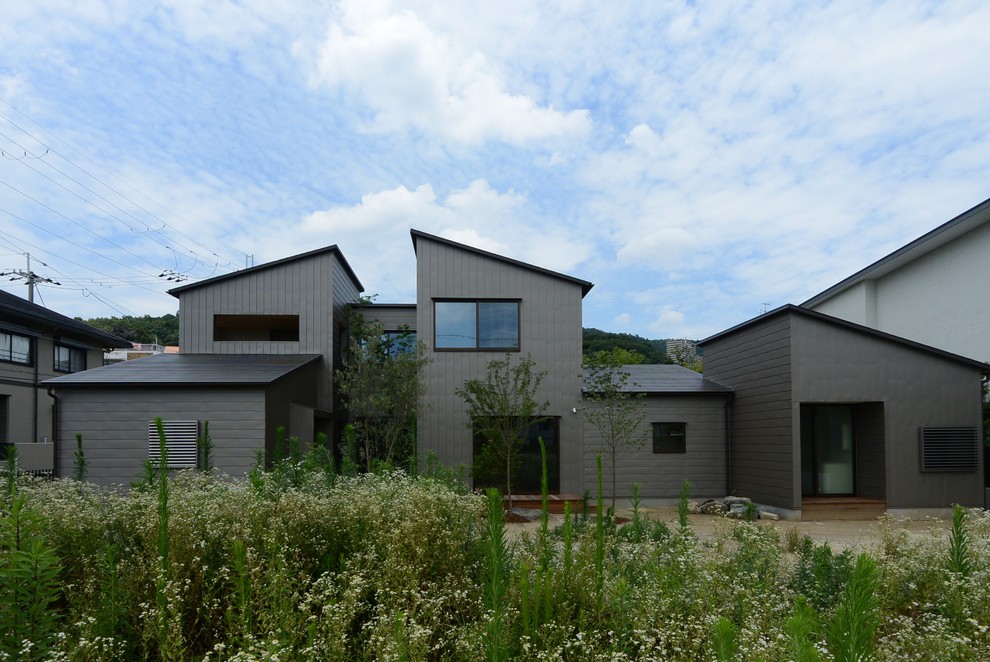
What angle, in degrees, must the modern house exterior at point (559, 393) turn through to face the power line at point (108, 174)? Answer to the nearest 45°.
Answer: approximately 135° to its right

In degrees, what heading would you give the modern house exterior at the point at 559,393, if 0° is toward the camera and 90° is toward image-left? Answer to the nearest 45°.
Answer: approximately 0°

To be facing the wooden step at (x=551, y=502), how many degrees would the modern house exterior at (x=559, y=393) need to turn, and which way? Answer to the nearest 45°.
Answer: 0° — it already faces it

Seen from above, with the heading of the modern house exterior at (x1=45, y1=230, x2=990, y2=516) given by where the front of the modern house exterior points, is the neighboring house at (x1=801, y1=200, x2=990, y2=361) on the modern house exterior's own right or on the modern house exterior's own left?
on the modern house exterior's own left
